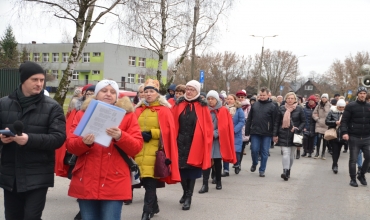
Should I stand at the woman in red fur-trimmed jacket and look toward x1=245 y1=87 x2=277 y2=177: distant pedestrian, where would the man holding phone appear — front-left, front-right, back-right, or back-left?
back-left

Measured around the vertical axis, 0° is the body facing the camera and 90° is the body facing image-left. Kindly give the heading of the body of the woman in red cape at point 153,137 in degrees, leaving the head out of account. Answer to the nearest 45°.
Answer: approximately 45°

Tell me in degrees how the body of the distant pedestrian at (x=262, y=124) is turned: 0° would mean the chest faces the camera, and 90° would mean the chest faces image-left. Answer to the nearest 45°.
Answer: approximately 0°

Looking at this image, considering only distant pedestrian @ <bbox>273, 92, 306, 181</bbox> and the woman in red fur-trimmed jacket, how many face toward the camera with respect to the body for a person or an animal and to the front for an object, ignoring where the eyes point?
2

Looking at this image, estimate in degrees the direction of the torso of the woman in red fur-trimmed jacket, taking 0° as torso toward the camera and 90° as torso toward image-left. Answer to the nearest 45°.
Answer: approximately 0°

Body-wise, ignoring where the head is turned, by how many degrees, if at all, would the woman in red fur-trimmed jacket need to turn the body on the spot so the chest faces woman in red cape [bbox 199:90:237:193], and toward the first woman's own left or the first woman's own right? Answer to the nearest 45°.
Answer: approximately 135° to the first woman's own left
